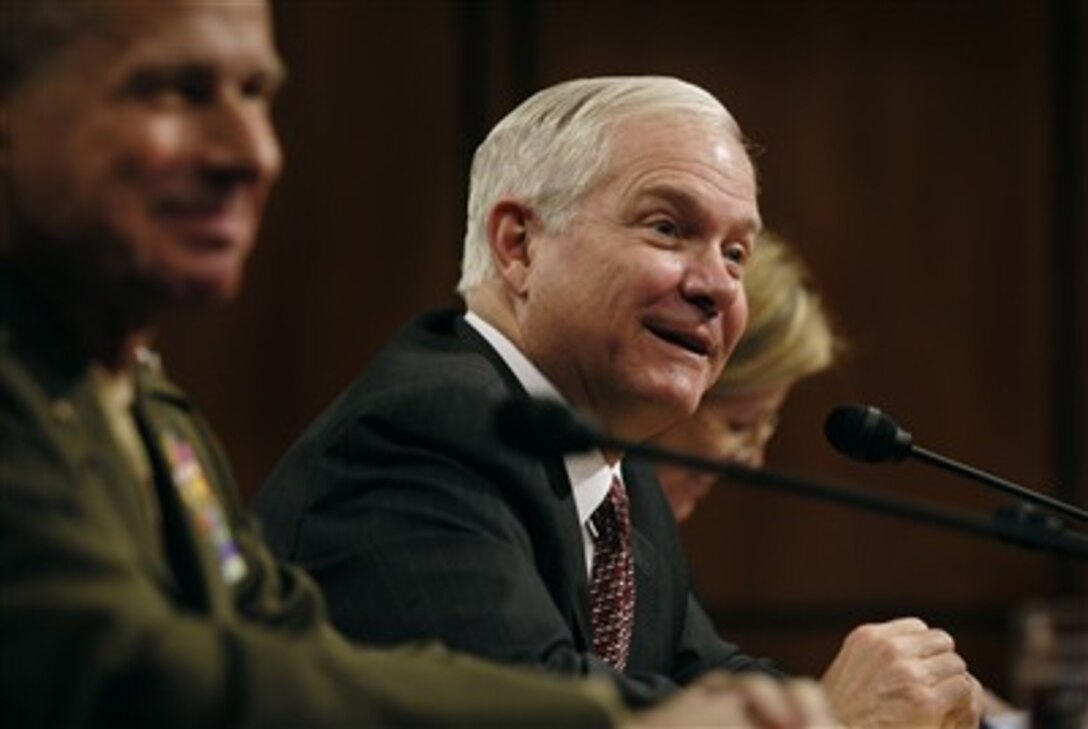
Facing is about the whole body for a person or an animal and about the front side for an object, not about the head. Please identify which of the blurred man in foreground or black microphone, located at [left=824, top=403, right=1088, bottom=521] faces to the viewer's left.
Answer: the black microphone

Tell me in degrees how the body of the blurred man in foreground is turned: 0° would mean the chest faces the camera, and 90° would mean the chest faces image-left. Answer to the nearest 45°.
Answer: approximately 315°

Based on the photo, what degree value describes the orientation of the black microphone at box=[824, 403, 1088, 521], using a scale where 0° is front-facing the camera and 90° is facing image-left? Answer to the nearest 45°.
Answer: approximately 90°

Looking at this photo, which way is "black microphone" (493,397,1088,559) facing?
to the viewer's left

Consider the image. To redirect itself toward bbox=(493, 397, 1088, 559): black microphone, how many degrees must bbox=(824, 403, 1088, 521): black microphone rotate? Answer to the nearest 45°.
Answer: approximately 90° to its left

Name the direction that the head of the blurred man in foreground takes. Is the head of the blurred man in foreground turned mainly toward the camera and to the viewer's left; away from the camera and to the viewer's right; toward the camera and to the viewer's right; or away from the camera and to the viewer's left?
toward the camera and to the viewer's right

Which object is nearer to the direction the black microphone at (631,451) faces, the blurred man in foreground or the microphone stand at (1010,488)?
the blurred man in foreground

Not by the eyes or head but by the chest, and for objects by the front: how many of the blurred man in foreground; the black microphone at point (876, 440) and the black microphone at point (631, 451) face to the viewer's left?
2

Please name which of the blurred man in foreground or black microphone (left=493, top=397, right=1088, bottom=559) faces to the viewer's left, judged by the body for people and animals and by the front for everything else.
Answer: the black microphone

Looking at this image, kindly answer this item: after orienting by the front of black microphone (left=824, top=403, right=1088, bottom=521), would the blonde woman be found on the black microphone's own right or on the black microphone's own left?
on the black microphone's own right

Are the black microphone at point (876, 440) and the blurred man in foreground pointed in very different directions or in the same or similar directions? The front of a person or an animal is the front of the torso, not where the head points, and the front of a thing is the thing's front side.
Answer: very different directions
